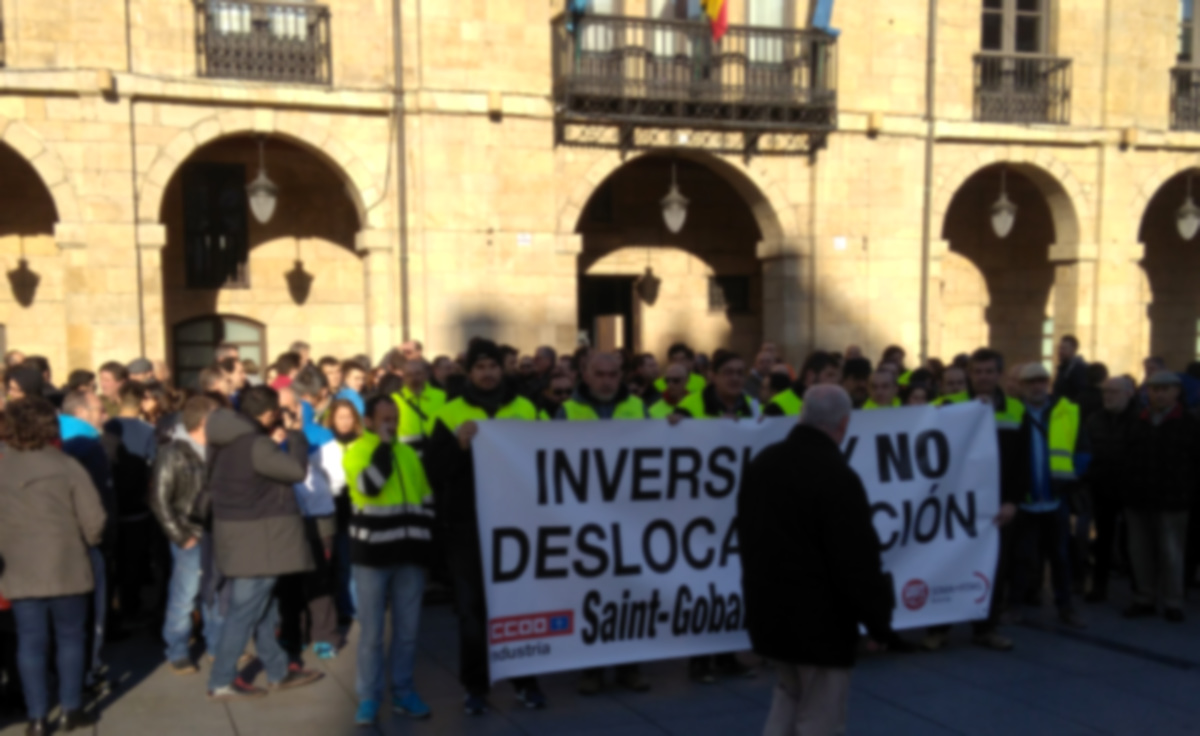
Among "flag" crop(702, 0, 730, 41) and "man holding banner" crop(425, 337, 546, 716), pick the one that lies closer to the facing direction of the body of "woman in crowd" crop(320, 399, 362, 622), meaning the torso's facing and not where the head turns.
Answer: the man holding banner

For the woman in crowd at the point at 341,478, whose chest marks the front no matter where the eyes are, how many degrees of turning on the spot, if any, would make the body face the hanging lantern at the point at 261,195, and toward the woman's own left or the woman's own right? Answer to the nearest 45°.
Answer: approximately 180°

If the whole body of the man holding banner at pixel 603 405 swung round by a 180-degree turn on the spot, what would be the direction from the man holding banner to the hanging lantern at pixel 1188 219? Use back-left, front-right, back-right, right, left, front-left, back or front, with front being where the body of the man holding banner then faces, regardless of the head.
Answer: front-right

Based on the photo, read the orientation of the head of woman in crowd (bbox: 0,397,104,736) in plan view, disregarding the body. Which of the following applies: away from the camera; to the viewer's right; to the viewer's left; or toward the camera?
away from the camera

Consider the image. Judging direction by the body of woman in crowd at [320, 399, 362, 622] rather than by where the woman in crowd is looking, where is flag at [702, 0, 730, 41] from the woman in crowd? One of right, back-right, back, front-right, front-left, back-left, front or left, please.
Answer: back-left

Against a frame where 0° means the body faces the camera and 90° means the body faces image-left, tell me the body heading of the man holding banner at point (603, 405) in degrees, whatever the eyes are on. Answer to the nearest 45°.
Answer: approximately 0°

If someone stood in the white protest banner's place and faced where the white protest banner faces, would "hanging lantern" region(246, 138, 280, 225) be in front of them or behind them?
behind

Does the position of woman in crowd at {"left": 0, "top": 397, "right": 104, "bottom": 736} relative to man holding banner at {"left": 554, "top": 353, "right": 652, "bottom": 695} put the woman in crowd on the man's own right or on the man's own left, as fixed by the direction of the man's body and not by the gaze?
on the man's own right

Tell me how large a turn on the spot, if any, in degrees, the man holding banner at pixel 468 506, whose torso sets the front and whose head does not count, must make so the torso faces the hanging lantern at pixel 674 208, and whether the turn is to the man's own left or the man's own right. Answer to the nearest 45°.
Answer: approximately 180°

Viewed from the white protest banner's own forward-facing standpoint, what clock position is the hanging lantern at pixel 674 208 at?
The hanging lantern is roughly at 6 o'clock from the white protest banner.
